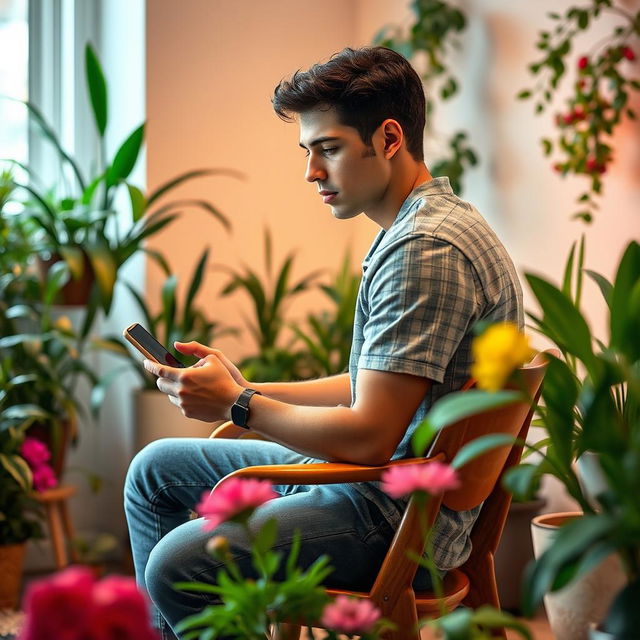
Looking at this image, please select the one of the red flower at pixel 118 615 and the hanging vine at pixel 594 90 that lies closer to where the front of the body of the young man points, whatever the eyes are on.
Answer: the red flower

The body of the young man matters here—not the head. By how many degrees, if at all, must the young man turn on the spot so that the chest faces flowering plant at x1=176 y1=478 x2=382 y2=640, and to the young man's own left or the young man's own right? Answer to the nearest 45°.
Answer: approximately 90° to the young man's own left

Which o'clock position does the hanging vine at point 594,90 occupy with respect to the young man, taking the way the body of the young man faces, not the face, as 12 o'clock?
The hanging vine is roughly at 4 o'clock from the young man.

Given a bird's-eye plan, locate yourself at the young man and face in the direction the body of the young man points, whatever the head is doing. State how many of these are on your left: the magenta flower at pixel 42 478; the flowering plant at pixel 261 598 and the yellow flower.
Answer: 2

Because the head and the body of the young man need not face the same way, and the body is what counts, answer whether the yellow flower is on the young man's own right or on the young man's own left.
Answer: on the young man's own left

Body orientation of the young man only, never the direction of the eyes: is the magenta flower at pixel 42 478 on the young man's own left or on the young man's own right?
on the young man's own right

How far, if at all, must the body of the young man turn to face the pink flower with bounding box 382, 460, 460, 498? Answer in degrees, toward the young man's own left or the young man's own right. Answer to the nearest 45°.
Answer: approximately 90° to the young man's own left

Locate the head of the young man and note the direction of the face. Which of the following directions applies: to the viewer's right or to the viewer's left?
to the viewer's left

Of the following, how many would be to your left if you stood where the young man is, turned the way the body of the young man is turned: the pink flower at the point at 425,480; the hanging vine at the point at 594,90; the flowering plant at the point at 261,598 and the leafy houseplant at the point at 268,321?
2

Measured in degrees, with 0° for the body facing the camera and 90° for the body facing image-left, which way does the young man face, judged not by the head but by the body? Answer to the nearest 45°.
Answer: approximately 90°
